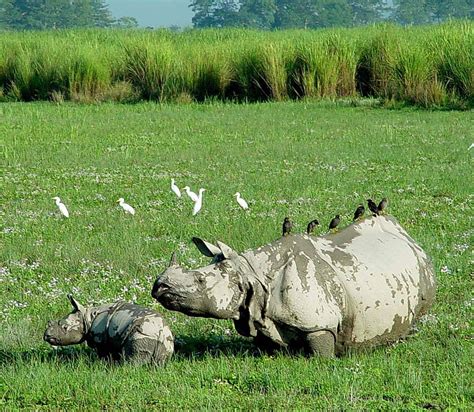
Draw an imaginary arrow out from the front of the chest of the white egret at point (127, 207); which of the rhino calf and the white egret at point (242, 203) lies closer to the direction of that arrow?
the rhino calf

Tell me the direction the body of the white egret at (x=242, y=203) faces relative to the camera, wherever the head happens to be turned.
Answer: to the viewer's left

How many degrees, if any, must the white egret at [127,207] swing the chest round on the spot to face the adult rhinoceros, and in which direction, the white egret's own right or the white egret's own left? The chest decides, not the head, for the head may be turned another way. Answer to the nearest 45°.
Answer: approximately 90° to the white egret's own left

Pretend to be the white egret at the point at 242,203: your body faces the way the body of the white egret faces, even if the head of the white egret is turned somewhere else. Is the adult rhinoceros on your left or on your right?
on your left

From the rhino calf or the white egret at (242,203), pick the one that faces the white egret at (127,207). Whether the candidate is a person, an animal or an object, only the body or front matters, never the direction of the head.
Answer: the white egret at (242,203)

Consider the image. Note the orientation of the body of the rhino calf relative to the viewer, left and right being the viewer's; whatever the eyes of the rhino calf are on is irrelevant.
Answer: facing to the left of the viewer

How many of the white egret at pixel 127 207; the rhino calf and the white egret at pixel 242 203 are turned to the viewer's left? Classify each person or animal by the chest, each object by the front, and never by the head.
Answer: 3

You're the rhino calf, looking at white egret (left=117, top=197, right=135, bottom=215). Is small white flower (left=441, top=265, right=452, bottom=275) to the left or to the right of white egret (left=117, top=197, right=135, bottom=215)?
right

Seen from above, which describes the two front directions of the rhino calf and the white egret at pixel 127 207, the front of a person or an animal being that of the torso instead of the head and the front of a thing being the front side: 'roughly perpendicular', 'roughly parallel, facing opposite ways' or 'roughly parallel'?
roughly parallel

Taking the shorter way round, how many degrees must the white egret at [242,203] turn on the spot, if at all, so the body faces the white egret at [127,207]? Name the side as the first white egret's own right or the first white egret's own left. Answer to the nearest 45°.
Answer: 0° — it already faces it

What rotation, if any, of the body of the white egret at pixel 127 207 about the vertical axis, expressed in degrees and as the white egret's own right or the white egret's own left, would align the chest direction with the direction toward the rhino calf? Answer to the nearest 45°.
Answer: approximately 90° to the white egret's own left

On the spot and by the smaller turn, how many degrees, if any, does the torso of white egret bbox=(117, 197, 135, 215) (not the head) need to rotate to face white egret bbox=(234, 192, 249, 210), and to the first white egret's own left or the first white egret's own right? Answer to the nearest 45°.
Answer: approximately 180°

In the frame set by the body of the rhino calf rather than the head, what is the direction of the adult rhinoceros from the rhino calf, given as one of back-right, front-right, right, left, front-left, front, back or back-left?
back

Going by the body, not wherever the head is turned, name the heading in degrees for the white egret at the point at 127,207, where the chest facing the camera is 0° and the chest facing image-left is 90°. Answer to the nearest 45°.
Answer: approximately 90°

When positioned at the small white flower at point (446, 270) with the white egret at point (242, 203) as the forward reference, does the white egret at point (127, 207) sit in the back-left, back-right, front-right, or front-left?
front-left
